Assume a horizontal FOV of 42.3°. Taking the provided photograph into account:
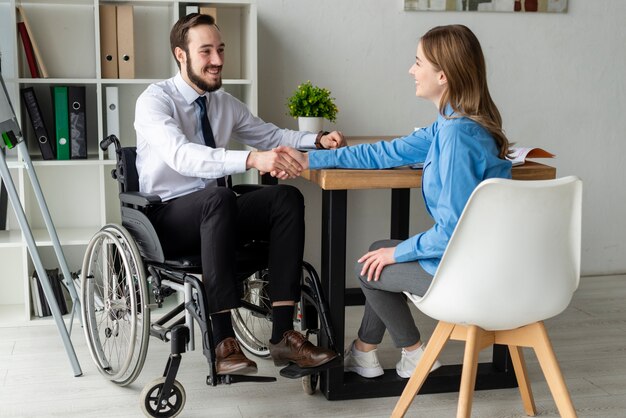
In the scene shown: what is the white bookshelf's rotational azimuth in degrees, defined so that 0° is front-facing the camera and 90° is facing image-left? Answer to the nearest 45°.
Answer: approximately 0°

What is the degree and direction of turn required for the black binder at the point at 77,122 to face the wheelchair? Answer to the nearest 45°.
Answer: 0° — it already faces it

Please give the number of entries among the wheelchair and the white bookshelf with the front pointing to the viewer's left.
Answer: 0

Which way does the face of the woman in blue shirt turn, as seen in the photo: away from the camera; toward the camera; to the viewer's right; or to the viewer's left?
to the viewer's left

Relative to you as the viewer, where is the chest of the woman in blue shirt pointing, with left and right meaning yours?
facing to the left of the viewer

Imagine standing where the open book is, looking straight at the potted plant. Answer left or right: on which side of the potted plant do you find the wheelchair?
left

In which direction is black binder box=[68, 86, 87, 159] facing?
toward the camera

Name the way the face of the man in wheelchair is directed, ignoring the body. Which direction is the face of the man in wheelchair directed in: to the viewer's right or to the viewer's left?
to the viewer's right

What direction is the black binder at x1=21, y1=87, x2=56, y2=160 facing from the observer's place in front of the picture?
facing the viewer

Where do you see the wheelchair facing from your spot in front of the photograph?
facing the viewer and to the right of the viewer

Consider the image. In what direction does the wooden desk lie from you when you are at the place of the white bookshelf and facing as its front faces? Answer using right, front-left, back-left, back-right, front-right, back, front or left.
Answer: front-left

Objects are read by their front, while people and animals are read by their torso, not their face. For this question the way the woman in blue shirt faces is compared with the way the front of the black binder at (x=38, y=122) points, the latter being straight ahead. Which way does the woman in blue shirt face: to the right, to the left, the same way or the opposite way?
to the right

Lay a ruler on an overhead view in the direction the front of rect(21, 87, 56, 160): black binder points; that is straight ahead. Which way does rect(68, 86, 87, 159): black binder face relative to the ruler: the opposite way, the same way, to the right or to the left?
the same way

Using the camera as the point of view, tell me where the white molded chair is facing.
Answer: facing away from the viewer and to the left of the viewer

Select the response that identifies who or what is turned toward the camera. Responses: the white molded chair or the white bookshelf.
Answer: the white bookshelf

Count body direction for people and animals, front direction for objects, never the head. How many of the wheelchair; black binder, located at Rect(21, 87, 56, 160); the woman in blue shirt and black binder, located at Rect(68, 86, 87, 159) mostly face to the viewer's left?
1

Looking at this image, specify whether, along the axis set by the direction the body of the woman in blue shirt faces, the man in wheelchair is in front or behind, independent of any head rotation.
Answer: in front
